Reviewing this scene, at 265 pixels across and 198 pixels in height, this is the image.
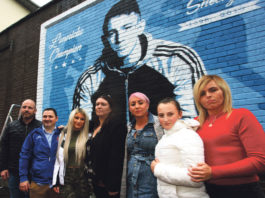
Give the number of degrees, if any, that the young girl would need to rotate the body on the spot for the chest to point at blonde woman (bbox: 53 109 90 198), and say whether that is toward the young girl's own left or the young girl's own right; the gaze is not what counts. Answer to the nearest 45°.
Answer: approximately 90° to the young girl's own right

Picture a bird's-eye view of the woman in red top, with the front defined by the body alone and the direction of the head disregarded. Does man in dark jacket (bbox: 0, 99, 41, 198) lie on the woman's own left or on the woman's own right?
on the woman's own right

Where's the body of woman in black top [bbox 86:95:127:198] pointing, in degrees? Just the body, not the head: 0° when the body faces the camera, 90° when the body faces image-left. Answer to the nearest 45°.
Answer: approximately 45°

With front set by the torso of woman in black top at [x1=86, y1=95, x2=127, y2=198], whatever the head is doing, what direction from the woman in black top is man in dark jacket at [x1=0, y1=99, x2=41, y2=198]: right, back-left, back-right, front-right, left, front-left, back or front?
right
